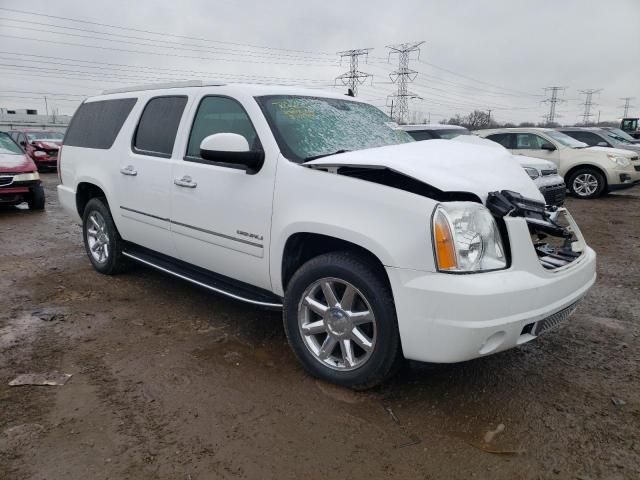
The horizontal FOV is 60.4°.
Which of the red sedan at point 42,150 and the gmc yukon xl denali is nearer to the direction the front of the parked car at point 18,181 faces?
the gmc yukon xl denali

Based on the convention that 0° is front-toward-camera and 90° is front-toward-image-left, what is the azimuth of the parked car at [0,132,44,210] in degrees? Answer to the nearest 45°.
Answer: approximately 0°

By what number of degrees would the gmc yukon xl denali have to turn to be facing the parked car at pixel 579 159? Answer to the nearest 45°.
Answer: approximately 90° to its left

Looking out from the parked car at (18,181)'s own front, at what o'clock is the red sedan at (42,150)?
The red sedan is roughly at 6 o'clock from the parked car.

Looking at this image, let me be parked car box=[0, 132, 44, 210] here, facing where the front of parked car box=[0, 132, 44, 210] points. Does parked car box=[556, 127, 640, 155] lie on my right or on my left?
on my left

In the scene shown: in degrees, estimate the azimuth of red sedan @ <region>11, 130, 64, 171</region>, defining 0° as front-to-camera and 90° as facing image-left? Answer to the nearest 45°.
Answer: approximately 315°

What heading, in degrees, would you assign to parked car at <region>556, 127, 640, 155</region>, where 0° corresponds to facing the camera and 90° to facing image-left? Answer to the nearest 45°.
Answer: approximately 315°

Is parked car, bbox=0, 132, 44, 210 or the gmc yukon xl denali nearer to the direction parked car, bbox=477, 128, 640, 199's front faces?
the gmc yukon xl denali

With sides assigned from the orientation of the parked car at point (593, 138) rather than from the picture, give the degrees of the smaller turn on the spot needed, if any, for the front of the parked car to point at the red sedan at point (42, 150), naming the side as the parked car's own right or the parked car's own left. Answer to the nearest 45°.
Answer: approximately 135° to the parked car's own right
